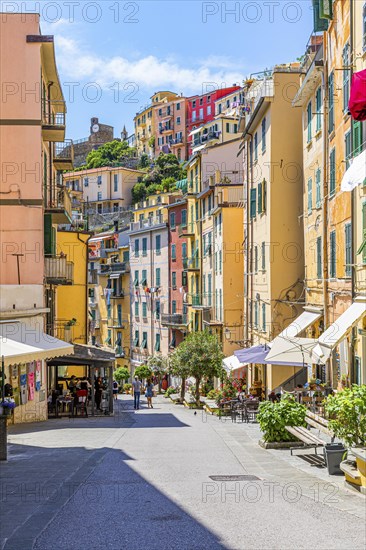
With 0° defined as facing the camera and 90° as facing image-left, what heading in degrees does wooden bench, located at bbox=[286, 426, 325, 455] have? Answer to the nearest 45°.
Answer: approximately 45°

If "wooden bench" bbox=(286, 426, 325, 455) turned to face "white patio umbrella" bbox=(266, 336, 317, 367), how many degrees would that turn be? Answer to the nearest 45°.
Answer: approximately 135° to its right

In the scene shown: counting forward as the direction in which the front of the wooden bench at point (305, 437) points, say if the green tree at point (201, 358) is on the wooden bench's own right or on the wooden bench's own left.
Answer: on the wooden bench's own right
